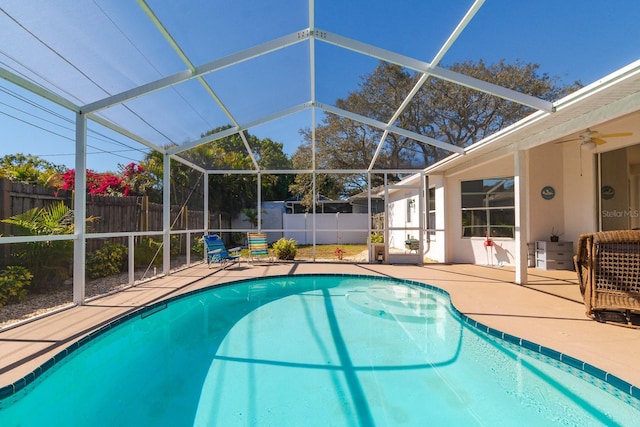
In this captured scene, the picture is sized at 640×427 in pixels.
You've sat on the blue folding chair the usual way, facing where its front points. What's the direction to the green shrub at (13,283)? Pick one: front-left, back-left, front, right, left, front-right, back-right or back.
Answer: right

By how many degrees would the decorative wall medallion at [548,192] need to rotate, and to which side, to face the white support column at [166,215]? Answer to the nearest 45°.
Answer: approximately 45° to its right

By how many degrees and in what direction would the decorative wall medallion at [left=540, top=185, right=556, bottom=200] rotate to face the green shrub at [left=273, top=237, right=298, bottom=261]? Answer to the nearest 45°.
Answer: approximately 90° to its right

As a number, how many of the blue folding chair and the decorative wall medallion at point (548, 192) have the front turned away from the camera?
0

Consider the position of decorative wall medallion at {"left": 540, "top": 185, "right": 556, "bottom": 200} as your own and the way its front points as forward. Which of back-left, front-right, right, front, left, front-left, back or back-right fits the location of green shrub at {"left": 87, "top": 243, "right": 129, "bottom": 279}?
front-right

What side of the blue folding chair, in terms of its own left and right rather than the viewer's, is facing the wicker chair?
front

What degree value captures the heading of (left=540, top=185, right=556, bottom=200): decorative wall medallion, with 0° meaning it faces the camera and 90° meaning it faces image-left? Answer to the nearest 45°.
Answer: approximately 0°

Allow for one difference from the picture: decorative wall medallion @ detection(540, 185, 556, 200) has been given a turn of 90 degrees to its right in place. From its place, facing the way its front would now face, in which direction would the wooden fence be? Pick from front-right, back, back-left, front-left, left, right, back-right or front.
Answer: front-left

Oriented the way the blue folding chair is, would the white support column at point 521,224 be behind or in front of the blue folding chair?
in front

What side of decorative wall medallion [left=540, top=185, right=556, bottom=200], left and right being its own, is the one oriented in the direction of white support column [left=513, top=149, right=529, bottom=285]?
front

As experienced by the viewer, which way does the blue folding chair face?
facing the viewer and to the right of the viewer

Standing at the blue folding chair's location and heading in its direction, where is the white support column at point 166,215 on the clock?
The white support column is roughly at 3 o'clock from the blue folding chair.
